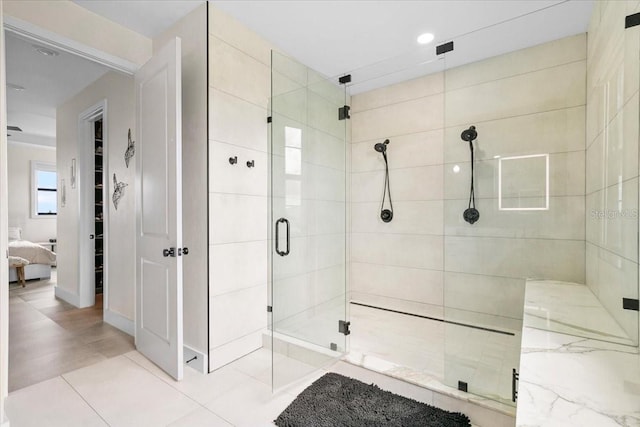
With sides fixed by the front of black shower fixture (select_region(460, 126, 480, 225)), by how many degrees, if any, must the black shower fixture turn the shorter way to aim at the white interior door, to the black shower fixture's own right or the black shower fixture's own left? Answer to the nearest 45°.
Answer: approximately 90° to the black shower fixture's own right

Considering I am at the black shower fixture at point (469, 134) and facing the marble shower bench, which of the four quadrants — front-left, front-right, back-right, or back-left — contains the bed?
back-right

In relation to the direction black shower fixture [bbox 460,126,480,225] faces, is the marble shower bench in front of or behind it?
in front

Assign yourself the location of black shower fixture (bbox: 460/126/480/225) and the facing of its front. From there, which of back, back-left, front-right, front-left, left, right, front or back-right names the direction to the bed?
right

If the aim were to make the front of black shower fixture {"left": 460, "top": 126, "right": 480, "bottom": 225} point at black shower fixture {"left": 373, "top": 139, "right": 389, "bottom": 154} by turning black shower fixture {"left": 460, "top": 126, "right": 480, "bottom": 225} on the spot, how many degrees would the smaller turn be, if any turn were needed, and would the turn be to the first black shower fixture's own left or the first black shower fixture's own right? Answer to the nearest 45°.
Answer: approximately 135° to the first black shower fixture's own right

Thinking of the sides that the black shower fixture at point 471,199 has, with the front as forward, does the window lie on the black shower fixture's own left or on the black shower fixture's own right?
on the black shower fixture's own right

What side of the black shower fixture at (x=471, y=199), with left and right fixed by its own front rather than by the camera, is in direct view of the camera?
front
